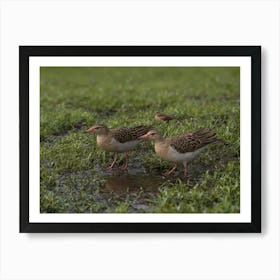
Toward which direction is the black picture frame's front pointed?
toward the camera
